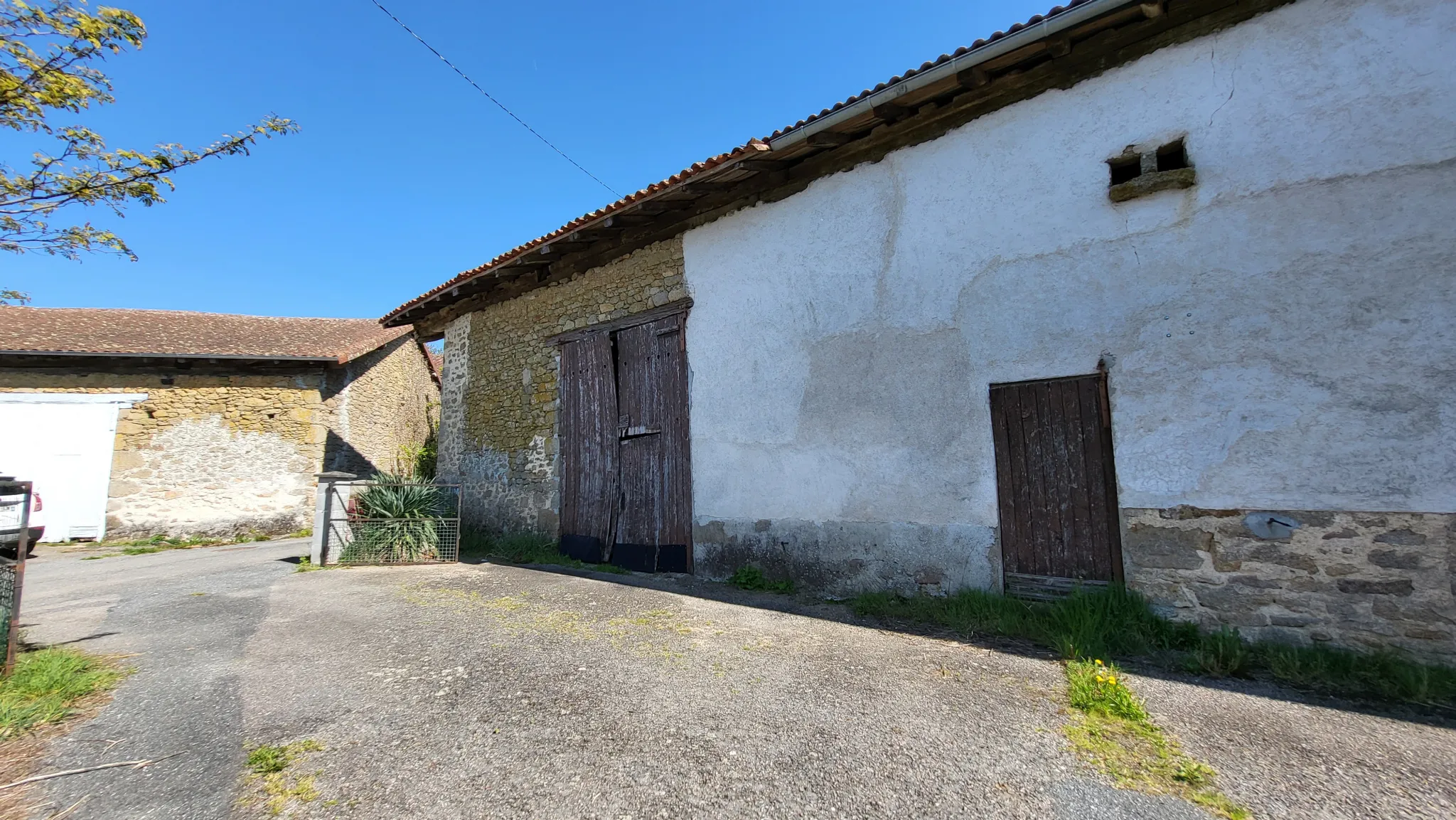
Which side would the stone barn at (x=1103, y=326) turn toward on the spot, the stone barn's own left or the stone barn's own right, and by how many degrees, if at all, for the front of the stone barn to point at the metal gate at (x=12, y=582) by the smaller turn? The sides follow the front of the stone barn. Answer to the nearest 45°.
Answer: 0° — it already faces it

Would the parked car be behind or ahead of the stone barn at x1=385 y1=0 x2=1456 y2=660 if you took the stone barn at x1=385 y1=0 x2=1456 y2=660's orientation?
ahead

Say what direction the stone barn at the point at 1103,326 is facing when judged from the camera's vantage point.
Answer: facing the viewer and to the left of the viewer

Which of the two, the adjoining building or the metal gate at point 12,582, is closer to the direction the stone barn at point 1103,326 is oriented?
the metal gate

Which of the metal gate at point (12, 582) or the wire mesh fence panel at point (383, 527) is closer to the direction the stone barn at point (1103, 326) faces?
the metal gate

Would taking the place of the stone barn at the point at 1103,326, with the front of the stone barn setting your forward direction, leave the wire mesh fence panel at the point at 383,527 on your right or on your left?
on your right

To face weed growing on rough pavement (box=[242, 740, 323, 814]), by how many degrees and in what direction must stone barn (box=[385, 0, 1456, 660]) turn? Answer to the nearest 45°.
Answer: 0° — it already faces it

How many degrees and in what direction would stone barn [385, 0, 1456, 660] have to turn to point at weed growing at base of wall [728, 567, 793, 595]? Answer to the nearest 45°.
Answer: approximately 45° to its right

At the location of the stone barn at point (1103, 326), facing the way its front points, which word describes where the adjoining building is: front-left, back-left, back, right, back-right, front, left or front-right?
front-right
